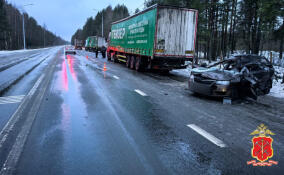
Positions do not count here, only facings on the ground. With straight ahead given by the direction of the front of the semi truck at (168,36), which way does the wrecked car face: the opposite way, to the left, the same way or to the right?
to the left

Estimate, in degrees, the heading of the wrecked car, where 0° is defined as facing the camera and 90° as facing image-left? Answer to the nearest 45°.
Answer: approximately 45°

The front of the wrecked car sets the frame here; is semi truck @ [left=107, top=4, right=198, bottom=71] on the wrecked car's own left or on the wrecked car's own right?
on the wrecked car's own right

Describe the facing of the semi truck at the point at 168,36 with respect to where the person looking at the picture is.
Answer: facing away from the viewer and to the left of the viewer

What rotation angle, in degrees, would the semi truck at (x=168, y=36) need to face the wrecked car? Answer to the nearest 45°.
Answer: approximately 135° to its left
